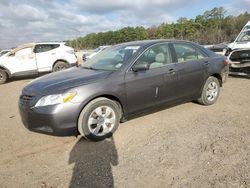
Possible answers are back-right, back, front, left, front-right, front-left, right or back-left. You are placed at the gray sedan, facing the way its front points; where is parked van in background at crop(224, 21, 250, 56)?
back

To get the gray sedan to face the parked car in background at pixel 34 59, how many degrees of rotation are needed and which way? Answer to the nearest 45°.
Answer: approximately 90° to its right

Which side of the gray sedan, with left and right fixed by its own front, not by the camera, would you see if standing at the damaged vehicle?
back

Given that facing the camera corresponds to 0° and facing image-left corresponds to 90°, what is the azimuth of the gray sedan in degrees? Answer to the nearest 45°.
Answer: approximately 45°

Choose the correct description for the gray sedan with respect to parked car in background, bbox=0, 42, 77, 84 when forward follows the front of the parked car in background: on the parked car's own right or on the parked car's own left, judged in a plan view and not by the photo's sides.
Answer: on the parked car's own left

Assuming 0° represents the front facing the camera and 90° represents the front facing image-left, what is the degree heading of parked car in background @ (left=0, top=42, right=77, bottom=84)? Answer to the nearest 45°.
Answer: approximately 45°
